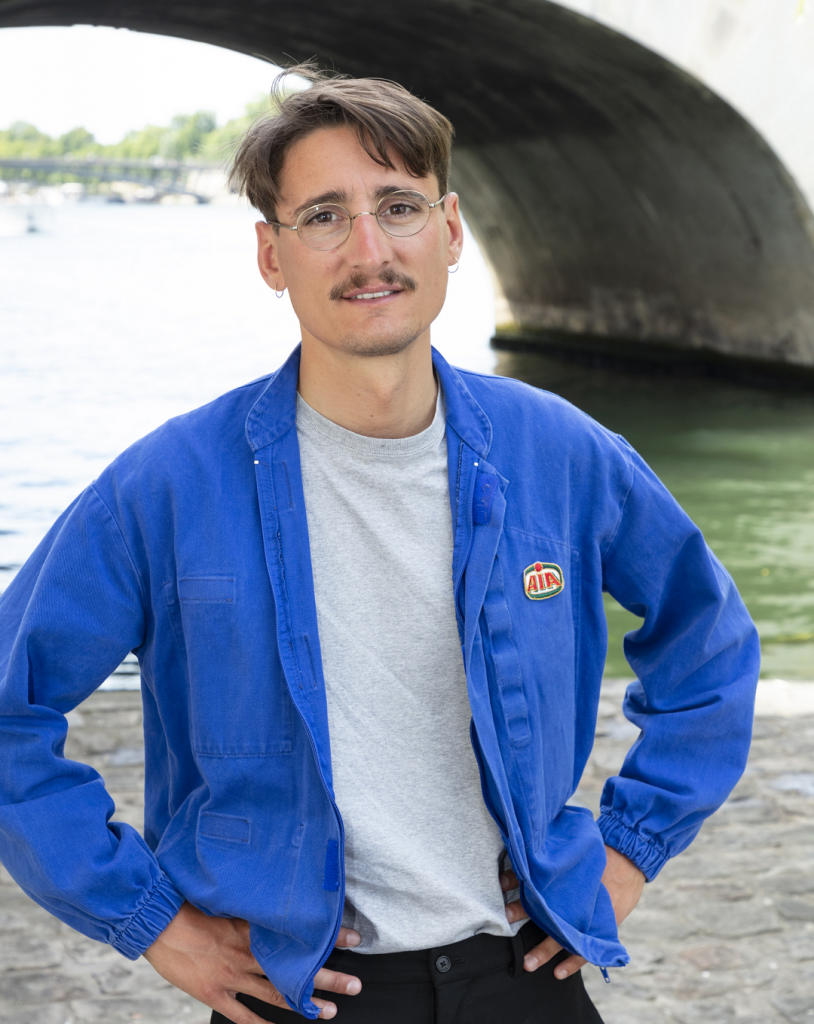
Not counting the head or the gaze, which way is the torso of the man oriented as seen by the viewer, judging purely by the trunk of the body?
toward the camera

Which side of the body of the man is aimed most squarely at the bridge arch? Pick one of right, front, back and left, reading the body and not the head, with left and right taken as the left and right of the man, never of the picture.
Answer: back
